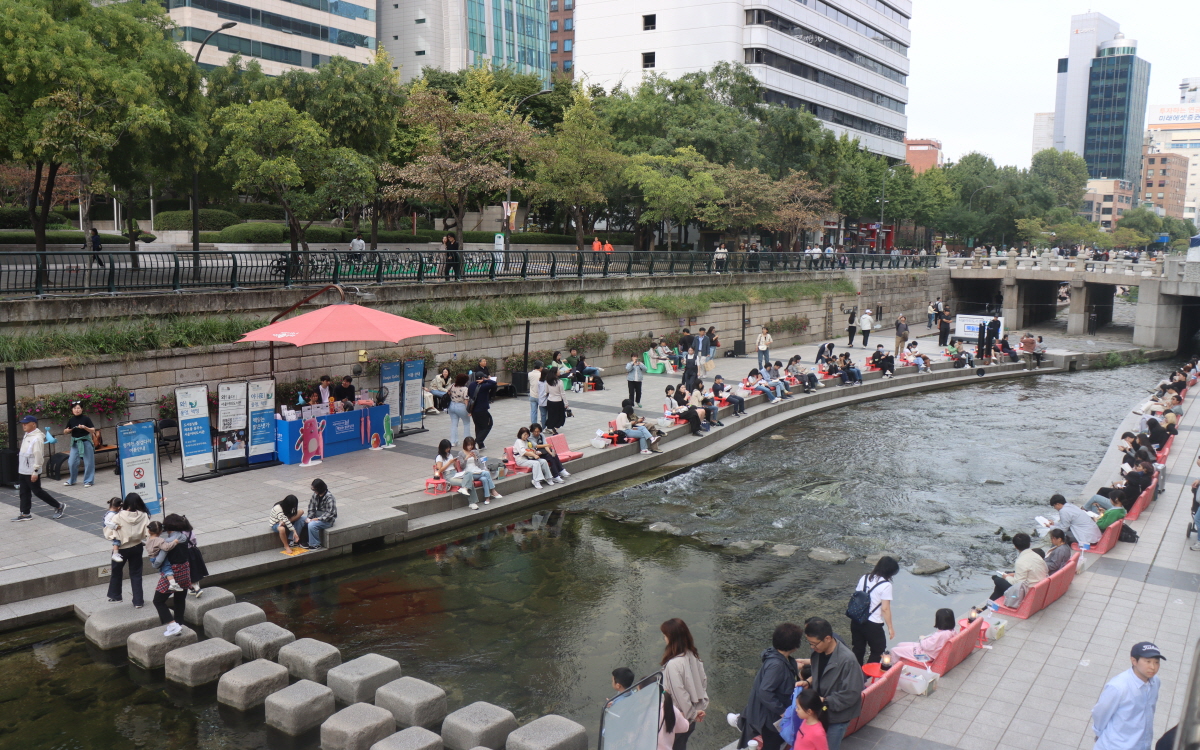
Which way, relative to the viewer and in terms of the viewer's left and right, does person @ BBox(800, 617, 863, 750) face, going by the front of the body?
facing the viewer and to the left of the viewer

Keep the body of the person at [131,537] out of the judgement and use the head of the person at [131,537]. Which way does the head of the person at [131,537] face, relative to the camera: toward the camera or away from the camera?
away from the camera

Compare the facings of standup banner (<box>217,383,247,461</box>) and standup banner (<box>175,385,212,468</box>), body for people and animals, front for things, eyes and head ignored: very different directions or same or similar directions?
same or similar directions

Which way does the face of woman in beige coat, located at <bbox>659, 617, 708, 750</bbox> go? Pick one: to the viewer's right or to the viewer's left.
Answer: to the viewer's left

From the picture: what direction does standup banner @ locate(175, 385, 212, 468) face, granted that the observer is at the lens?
facing the viewer

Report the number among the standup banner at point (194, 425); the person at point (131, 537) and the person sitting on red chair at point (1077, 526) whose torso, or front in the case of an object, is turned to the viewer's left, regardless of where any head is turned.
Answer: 1

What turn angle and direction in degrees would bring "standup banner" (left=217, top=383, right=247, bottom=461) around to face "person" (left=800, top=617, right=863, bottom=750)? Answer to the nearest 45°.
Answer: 0° — it already faces them

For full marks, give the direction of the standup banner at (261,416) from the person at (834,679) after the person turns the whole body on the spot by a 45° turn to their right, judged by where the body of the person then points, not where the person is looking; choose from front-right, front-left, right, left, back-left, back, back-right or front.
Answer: front-right

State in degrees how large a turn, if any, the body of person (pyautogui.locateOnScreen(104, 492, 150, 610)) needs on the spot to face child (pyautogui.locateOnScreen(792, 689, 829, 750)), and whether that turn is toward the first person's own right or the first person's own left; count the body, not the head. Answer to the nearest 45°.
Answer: approximately 135° to the first person's own right

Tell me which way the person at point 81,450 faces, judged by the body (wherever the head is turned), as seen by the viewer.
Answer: toward the camera

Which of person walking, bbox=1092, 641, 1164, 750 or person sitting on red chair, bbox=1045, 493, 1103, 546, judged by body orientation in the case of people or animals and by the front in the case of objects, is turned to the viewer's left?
the person sitting on red chair

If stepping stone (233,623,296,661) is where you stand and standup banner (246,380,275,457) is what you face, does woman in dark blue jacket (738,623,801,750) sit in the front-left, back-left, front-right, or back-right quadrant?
back-right

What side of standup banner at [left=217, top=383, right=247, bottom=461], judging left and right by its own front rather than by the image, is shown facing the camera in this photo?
front

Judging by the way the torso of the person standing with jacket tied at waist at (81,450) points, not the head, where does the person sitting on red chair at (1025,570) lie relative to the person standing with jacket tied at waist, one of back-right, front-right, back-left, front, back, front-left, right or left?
front-left
